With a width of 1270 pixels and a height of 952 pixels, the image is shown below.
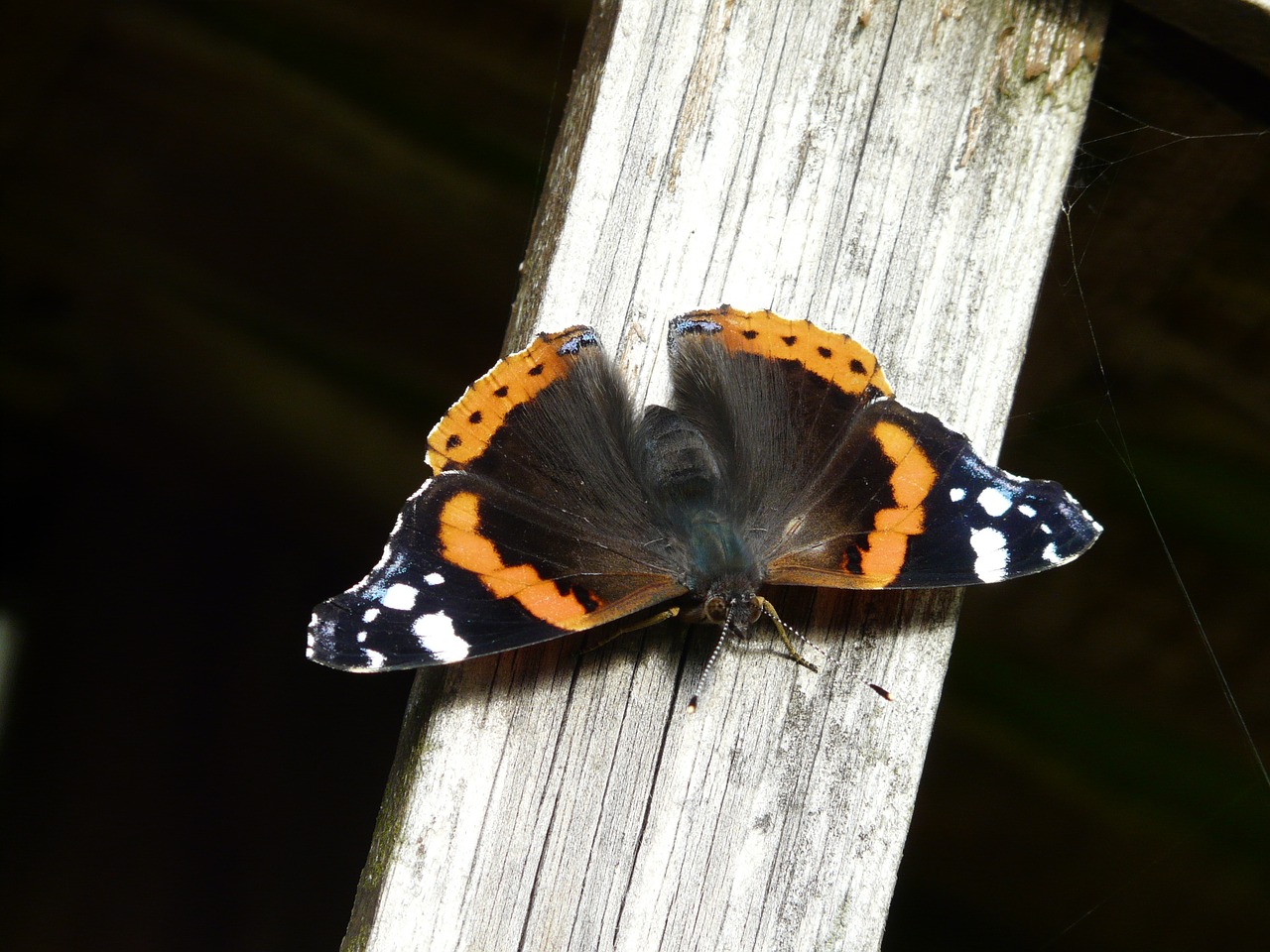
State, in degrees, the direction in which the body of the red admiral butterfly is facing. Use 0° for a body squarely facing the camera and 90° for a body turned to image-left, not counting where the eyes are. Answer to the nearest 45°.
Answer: approximately 0°
